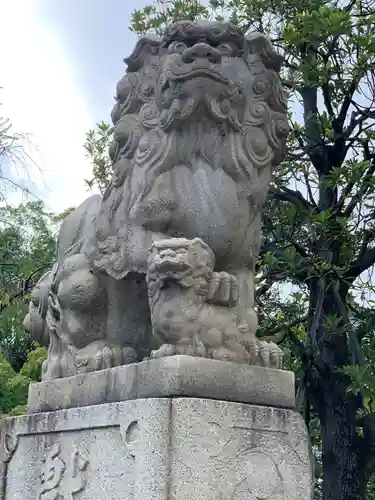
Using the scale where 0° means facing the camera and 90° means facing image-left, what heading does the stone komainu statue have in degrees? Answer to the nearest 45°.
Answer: approximately 315°

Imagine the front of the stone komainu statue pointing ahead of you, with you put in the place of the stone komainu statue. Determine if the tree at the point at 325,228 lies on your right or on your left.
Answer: on your left
